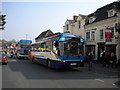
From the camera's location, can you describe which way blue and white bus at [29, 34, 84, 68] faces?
facing the viewer and to the right of the viewer
